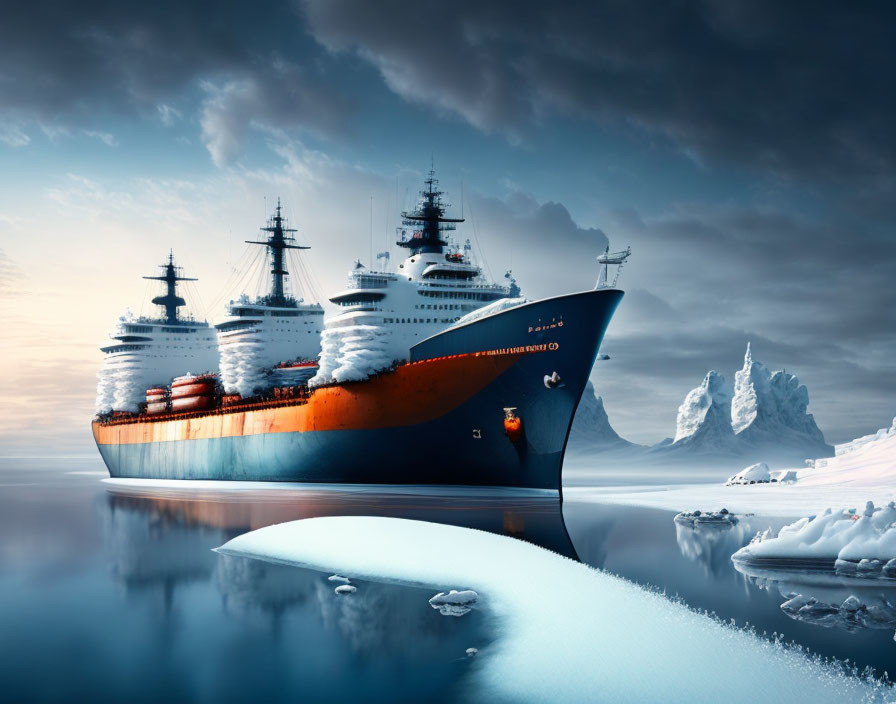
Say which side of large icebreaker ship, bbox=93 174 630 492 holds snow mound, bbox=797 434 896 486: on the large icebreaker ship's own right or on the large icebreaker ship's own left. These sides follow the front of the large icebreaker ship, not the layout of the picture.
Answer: on the large icebreaker ship's own left

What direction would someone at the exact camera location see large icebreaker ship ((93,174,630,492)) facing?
facing the viewer and to the right of the viewer

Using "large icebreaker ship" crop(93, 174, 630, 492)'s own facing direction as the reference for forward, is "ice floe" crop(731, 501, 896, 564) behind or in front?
in front

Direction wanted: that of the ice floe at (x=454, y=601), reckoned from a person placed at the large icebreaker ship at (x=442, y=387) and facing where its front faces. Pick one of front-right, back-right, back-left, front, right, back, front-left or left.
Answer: front-right

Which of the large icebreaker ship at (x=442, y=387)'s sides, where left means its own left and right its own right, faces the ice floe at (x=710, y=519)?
front

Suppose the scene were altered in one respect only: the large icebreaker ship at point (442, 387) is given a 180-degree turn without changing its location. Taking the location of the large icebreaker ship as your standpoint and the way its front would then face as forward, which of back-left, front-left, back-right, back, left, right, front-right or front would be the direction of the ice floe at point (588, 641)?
back-left
